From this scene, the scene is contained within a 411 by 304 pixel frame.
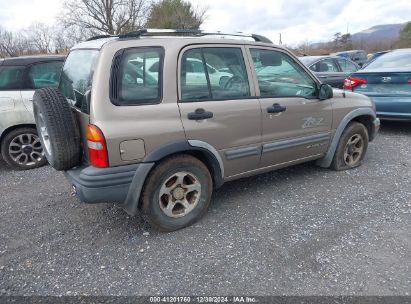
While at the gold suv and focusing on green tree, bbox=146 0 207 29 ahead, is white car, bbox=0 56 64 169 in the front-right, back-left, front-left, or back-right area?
front-left

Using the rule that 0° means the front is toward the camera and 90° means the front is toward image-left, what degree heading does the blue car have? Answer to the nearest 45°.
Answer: approximately 225°

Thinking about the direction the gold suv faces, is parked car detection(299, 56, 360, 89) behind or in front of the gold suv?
in front

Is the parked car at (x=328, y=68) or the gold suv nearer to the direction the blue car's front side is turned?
the parked car

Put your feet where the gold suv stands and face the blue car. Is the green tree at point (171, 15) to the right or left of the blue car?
left

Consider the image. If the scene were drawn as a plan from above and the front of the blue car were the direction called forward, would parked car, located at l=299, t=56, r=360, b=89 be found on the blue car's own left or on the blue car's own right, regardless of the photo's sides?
on the blue car's own left

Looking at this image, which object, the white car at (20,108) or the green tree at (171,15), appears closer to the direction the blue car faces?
the green tree

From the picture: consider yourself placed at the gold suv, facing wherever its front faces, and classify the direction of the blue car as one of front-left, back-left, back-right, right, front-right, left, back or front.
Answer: front

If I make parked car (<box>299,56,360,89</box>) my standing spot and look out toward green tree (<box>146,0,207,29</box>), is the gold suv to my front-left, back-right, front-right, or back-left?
back-left

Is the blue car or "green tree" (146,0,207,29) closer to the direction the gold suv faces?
the blue car

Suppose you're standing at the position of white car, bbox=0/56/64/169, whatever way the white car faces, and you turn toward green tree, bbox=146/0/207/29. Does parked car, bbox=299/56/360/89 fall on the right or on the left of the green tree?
right

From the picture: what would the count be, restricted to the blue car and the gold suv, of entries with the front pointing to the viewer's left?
0

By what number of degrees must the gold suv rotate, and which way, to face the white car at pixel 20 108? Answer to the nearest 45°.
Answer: approximately 90° to its left

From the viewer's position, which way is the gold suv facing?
facing away from the viewer and to the right of the viewer
